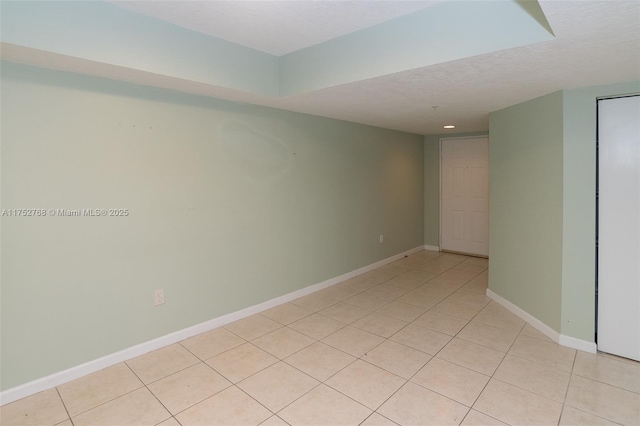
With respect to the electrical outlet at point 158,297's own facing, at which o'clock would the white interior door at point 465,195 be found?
The white interior door is roughly at 10 o'clock from the electrical outlet.

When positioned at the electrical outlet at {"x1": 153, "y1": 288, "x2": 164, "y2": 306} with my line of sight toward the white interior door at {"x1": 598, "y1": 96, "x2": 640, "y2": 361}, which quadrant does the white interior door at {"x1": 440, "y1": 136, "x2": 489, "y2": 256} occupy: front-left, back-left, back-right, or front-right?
front-left

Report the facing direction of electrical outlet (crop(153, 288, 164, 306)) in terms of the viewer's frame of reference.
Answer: facing the viewer and to the right of the viewer

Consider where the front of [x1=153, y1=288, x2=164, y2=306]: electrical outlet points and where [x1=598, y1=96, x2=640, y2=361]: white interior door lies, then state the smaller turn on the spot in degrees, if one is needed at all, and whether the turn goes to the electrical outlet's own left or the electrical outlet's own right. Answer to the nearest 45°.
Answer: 0° — it already faces it
